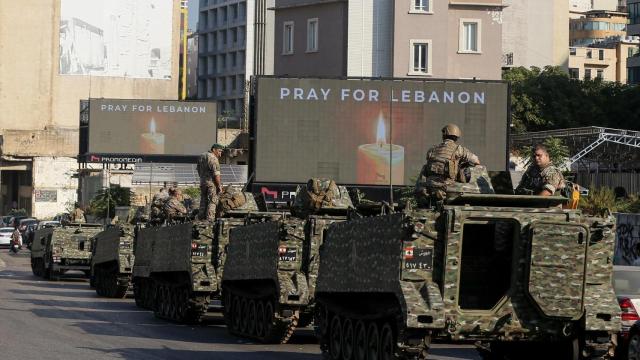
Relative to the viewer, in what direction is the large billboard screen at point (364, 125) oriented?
toward the camera

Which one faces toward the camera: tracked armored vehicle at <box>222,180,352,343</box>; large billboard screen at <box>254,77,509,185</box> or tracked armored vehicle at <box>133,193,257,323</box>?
the large billboard screen

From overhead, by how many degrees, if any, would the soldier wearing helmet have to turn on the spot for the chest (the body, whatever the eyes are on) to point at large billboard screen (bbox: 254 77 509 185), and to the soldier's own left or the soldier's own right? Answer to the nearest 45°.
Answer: approximately 45° to the soldier's own left

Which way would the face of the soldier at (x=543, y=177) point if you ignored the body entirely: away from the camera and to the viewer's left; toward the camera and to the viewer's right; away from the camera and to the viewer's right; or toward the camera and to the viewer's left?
toward the camera and to the viewer's left

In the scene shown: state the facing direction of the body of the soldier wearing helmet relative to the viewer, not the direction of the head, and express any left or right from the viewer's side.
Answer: facing away from the viewer and to the right of the viewer

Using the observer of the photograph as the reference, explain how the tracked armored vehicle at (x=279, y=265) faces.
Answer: facing away from the viewer and to the left of the viewer

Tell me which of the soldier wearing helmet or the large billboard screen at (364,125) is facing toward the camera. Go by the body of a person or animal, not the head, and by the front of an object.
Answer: the large billboard screen

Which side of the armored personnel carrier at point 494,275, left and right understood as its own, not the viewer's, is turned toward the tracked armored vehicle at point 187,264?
front

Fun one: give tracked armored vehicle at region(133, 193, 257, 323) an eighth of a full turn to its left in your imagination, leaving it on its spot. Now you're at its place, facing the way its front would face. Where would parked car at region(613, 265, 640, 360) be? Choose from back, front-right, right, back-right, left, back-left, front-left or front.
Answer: back-left

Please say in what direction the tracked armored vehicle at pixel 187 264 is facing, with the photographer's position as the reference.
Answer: facing away from the viewer and to the left of the viewer

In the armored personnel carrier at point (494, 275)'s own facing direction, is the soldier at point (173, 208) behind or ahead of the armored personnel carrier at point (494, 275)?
ahead
